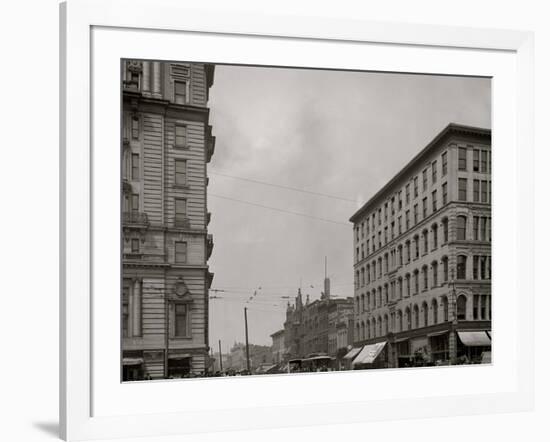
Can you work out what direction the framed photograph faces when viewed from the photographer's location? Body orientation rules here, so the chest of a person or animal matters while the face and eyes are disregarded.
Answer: facing the viewer and to the right of the viewer
